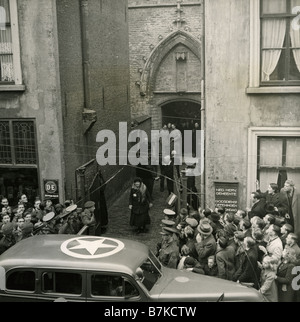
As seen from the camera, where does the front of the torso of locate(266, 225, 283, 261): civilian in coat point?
to the viewer's left

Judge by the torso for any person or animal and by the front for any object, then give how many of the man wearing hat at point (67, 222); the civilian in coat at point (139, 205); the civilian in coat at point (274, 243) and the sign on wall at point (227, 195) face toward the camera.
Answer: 2

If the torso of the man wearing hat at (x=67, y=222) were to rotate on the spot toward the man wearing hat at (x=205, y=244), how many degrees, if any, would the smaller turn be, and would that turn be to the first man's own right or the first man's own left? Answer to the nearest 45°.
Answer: approximately 45° to the first man's own right

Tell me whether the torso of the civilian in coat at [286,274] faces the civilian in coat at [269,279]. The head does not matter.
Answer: yes

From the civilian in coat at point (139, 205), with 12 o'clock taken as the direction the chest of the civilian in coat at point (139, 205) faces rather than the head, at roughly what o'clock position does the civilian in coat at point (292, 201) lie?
the civilian in coat at point (292, 201) is roughly at 10 o'clock from the civilian in coat at point (139, 205).

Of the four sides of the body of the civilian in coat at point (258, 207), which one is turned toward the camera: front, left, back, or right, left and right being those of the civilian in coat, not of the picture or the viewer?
left

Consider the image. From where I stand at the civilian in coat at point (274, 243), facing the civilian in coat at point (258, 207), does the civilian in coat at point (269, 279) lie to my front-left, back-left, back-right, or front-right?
back-left

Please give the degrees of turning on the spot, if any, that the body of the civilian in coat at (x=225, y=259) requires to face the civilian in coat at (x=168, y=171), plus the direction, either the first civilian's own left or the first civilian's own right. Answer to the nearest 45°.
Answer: approximately 45° to the first civilian's own right

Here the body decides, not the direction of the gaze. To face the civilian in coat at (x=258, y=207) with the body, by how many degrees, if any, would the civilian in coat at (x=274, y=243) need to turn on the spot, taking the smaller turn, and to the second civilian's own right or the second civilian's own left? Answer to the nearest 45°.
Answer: approximately 90° to the second civilian's own right

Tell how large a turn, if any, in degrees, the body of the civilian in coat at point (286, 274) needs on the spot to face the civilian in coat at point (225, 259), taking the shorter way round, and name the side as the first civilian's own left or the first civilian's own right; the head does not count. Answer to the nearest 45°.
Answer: approximately 45° to the first civilian's own right

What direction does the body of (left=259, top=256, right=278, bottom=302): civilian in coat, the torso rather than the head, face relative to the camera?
to the viewer's left
